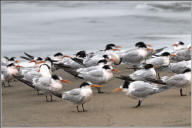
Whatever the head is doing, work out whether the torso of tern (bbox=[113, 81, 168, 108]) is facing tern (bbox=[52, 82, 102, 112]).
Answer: yes

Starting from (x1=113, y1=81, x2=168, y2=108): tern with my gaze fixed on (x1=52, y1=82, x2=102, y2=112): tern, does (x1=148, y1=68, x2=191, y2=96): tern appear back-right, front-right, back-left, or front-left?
back-right

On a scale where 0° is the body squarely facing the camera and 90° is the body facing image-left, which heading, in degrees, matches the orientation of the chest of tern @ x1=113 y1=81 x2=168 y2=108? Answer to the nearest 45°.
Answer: approximately 90°

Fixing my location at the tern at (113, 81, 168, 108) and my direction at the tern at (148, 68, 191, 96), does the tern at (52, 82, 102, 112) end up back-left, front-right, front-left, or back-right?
back-left
